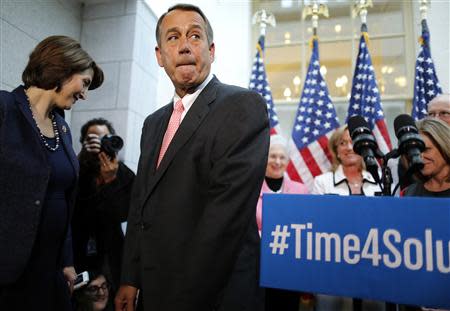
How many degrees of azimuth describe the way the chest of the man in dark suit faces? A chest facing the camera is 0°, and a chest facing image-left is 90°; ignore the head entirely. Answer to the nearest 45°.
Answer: approximately 45°

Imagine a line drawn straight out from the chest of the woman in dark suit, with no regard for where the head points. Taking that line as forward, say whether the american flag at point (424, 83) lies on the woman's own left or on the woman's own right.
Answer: on the woman's own left

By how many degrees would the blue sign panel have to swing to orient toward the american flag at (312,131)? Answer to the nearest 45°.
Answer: approximately 135° to its right

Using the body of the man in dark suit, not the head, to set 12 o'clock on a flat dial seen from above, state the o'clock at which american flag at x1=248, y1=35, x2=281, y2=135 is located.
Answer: The american flag is roughly at 5 o'clock from the man in dark suit.

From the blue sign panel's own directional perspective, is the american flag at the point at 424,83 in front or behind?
behind

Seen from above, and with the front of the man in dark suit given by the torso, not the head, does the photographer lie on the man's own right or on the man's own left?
on the man's own right

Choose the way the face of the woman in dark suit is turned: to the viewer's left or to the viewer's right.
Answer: to the viewer's right

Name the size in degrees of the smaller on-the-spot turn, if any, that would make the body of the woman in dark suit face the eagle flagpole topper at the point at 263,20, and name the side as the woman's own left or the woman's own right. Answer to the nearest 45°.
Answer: approximately 90° to the woman's own left
